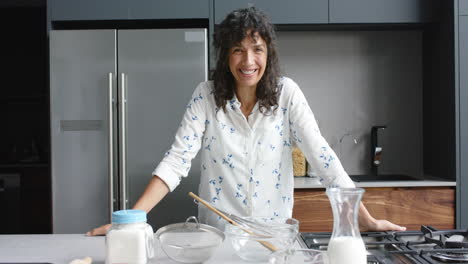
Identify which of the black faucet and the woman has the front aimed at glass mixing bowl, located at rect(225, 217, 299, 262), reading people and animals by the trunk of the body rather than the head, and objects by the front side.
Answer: the woman

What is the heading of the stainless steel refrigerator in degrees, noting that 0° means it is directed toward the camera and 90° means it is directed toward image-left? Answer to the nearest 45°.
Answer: approximately 0°

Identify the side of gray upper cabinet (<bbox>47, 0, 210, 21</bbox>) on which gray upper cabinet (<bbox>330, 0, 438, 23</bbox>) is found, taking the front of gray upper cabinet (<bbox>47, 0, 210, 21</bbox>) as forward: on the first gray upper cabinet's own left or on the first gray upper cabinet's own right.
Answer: on the first gray upper cabinet's own left

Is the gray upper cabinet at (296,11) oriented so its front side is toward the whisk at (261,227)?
yes
